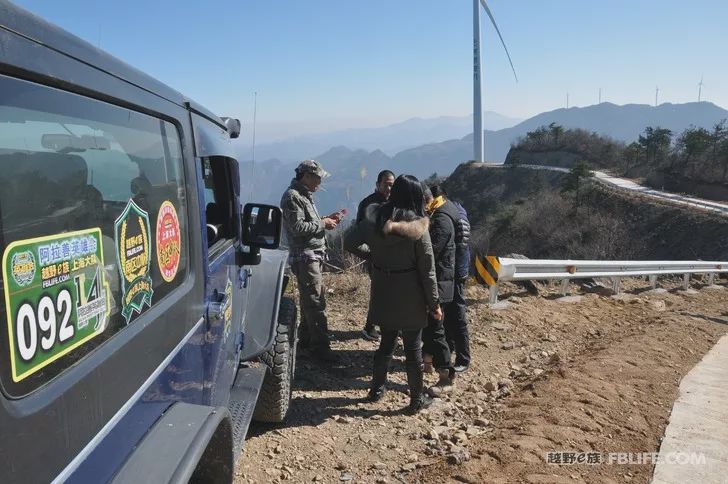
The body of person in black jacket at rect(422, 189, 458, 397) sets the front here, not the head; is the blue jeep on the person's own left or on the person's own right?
on the person's own left

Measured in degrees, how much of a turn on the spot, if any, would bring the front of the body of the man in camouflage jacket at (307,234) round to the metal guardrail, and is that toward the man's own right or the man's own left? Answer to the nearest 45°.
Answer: approximately 45° to the man's own left

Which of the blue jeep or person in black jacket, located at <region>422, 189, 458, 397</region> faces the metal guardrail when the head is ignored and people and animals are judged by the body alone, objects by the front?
the blue jeep

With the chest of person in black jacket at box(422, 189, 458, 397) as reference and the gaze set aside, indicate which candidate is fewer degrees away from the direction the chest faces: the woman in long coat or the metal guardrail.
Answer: the woman in long coat

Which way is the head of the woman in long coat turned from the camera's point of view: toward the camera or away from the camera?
away from the camera

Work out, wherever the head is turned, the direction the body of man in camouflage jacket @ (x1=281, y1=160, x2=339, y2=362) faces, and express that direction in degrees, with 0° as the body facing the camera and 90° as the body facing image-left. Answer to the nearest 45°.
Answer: approximately 270°

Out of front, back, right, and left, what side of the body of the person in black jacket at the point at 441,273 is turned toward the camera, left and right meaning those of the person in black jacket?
left

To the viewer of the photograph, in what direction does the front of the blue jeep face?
facing away from the viewer and to the right of the viewer

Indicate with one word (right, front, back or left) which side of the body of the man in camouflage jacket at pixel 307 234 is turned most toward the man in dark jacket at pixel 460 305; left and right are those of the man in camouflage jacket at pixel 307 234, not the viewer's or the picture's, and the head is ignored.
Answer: front
